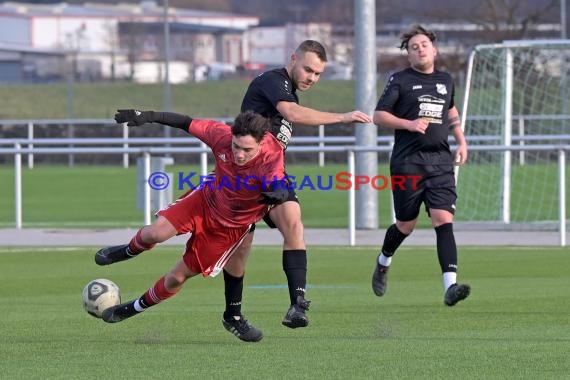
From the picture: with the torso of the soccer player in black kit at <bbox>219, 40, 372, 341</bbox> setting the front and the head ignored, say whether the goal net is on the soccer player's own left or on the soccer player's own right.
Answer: on the soccer player's own left

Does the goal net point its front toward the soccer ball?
no

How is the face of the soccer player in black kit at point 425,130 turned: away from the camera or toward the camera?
toward the camera

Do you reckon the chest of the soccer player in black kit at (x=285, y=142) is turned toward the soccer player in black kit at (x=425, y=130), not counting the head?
no

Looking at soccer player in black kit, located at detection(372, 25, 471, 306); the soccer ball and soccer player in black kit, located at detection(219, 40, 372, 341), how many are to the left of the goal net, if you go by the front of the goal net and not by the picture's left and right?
0

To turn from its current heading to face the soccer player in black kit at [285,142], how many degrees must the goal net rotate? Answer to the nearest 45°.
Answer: approximately 45° to its right

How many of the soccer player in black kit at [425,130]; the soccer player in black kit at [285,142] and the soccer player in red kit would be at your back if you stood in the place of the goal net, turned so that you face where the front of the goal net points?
0

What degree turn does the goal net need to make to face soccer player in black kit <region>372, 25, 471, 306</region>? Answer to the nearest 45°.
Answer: approximately 45° to its right

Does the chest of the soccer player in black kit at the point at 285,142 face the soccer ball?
no

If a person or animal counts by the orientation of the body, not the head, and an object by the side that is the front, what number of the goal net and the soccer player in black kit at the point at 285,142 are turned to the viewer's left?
0

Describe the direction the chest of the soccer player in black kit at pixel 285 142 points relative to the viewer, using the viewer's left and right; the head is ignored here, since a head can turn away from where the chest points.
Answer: facing the viewer and to the right of the viewer
